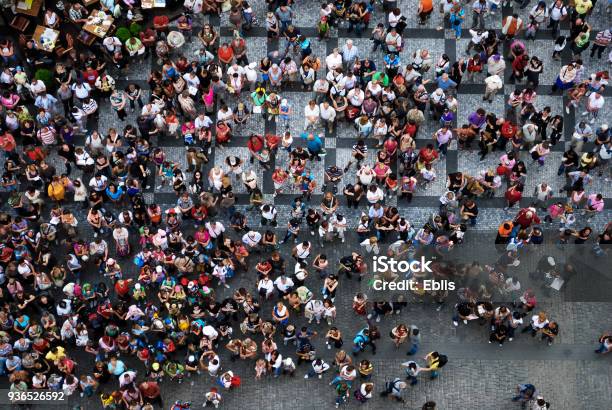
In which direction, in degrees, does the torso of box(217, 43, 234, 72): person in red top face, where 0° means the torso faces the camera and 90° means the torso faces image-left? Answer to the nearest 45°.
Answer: approximately 0°

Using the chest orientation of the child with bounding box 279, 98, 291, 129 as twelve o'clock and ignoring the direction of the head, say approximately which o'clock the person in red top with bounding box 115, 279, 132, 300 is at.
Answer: The person in red top is roughly at 2 o'clock from the child.

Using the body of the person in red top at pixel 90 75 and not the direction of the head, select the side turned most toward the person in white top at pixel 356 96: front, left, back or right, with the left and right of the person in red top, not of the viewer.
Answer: left

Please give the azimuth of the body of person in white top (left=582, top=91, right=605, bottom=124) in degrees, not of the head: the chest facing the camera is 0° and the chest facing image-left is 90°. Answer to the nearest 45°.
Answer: approximately 45°

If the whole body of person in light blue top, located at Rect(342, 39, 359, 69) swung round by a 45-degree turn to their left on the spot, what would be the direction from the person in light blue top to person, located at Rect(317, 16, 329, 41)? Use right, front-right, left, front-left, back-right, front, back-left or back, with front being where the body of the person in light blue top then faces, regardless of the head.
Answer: back

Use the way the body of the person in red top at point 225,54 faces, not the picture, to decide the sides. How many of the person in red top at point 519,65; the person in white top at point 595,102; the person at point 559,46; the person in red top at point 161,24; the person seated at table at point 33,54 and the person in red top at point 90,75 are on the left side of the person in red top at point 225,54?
3

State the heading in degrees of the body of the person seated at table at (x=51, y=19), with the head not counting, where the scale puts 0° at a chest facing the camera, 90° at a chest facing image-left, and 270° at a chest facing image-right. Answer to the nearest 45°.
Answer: approximately 0°
